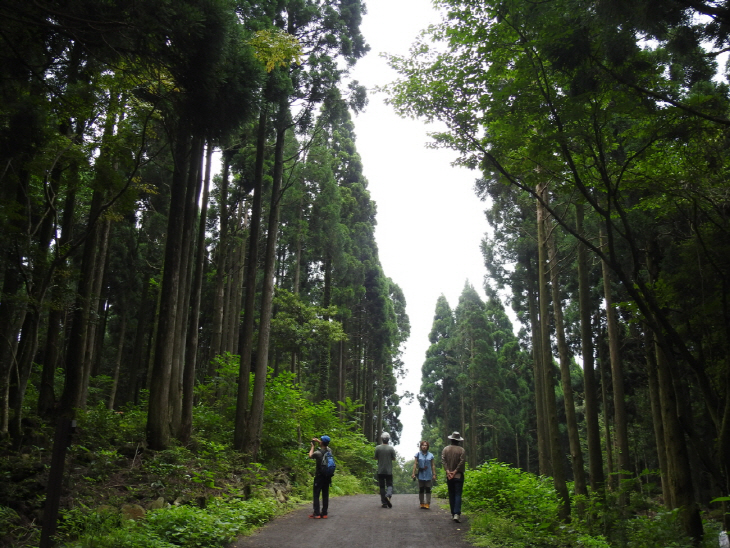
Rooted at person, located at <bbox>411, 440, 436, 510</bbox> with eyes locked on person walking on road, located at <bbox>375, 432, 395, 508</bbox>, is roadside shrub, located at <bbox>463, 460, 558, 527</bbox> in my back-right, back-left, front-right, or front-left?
back-left

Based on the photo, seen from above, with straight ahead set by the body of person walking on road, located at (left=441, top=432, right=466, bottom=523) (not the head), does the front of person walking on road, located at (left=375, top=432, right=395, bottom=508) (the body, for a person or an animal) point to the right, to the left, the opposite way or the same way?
the same way

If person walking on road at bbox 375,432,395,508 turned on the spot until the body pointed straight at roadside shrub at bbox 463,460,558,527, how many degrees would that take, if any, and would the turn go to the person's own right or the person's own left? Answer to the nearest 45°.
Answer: approximately 135° to the person's own right

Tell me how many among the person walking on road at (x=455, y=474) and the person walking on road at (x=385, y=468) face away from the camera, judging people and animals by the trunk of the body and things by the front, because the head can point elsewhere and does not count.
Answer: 2

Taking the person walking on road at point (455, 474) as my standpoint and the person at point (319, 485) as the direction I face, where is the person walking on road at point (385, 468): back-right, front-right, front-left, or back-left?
front-right

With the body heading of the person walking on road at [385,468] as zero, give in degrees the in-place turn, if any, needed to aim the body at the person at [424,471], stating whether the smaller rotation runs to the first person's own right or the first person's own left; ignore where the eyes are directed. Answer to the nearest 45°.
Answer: approximately 90° to the first person's own right

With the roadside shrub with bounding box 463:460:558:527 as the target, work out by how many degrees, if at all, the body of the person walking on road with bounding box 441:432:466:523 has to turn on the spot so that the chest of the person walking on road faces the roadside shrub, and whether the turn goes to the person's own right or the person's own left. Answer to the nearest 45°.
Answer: approximately 45° to the person's own right

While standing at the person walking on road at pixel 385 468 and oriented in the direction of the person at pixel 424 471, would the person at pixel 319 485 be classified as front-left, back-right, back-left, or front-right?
back-right

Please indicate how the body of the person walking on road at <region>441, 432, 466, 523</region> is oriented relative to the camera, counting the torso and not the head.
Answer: away from the camera

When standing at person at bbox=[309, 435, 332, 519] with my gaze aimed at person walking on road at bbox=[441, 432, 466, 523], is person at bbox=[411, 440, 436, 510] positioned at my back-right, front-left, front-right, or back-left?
front-left

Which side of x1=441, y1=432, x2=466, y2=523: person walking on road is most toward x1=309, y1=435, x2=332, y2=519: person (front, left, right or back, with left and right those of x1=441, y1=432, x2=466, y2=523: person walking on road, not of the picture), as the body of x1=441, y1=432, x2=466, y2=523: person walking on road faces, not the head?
left

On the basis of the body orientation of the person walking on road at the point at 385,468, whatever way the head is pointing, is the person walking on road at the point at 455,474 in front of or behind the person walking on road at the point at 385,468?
behind

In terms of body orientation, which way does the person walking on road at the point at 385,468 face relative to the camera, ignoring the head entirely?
away from the camera
